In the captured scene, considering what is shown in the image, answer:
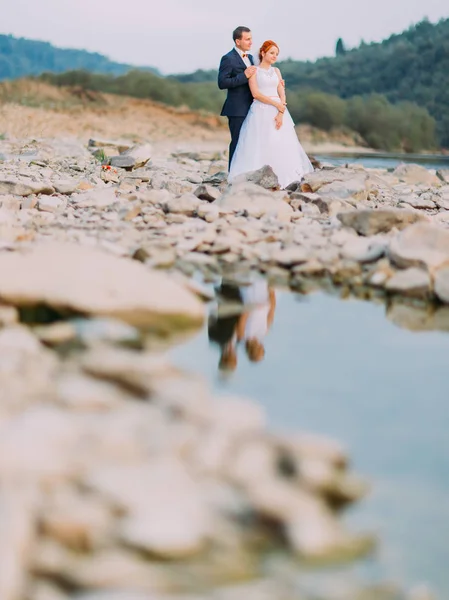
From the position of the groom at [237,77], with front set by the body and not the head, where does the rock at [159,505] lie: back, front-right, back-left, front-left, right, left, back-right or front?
front-right

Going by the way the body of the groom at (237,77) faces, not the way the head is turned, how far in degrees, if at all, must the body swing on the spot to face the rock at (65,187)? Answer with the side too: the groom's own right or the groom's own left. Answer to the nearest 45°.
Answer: approximately 135° to the groom's own right

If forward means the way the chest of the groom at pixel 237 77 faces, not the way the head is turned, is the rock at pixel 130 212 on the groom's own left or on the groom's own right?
on the groom's own right

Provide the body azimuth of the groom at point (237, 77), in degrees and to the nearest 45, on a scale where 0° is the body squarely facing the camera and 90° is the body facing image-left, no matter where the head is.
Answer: approximately 315°

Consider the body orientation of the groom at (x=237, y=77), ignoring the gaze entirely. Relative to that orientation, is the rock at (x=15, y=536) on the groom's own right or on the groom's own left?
on the groom's own right

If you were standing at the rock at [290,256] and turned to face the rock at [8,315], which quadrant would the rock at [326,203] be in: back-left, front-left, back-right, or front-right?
back-right

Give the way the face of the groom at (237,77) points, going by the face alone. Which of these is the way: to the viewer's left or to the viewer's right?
to the viewer's right

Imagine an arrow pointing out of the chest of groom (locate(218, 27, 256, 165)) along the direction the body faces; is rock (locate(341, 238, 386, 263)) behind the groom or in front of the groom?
in front

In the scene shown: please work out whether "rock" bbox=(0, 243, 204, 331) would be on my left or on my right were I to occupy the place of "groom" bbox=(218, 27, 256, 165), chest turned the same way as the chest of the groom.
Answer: on my right

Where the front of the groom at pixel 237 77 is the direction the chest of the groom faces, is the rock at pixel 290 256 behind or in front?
in front

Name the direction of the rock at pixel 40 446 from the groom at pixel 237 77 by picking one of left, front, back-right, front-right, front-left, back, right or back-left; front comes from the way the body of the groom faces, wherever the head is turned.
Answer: front-right
